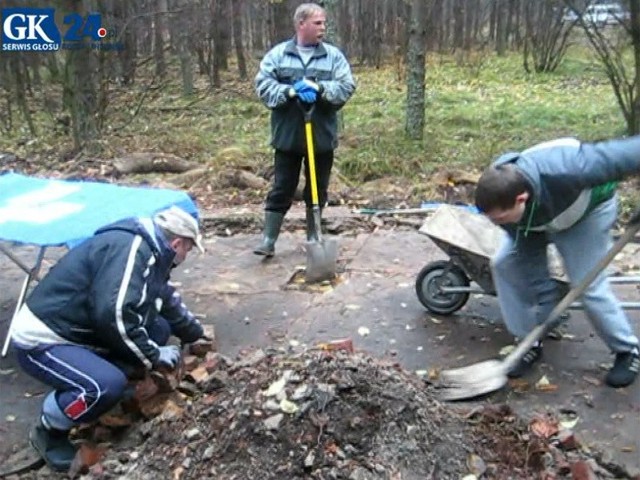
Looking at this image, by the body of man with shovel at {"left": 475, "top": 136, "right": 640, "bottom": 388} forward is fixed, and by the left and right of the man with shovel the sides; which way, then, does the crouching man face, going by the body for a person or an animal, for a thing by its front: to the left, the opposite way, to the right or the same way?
the opposite way

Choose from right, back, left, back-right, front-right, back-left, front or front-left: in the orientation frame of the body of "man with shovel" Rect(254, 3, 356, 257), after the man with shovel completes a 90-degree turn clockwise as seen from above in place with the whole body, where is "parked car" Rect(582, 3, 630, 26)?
back-right

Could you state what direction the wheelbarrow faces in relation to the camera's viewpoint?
facing to the left of the viewer

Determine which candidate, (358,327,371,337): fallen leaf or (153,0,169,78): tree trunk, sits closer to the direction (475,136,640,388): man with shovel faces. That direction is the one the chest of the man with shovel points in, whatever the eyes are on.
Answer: the fallen leaf

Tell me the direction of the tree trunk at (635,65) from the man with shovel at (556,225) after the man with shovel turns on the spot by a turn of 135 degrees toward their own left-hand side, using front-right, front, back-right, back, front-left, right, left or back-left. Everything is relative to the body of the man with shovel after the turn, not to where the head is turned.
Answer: left

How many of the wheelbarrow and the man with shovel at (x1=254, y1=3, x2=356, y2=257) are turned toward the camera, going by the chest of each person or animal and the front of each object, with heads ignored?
1

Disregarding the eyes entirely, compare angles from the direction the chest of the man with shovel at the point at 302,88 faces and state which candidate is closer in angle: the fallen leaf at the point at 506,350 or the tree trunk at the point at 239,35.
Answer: the fallen leaf

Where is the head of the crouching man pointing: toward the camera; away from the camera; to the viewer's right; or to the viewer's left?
to the viewer's right

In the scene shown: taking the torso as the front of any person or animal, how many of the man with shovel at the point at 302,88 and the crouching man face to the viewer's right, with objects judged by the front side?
1

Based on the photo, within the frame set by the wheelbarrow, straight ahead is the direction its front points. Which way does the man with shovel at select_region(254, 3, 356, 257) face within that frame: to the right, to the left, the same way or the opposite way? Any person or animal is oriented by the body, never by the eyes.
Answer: to the left

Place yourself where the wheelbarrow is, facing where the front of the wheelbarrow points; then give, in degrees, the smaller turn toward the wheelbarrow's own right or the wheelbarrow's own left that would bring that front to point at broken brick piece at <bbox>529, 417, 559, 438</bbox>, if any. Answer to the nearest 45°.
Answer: approximately 90° to the wheelbarrow's own left

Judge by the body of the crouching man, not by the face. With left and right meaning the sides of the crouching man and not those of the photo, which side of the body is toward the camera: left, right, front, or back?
right

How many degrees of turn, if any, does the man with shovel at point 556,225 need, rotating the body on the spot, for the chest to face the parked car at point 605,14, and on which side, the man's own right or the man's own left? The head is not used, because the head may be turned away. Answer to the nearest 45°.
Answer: approximately 135° to the man's own right

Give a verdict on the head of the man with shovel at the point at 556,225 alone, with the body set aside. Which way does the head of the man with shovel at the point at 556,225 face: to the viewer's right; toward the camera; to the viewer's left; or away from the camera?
to the viewer's left
